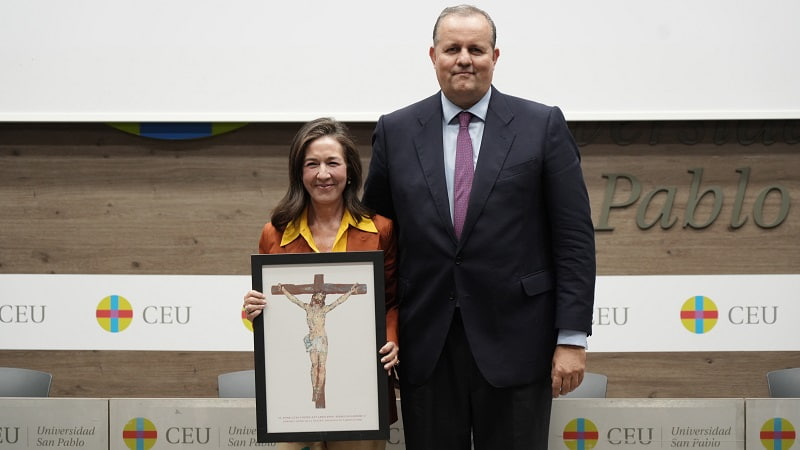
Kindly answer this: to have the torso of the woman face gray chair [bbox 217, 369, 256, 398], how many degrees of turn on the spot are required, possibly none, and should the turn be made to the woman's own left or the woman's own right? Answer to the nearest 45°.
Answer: approximately 180°

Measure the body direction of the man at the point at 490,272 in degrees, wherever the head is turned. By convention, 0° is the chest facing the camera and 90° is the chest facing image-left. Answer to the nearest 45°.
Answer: approximately 0°

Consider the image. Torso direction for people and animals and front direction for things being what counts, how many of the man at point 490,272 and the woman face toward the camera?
2

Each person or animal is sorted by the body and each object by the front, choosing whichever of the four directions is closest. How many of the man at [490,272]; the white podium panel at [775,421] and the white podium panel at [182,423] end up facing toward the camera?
3

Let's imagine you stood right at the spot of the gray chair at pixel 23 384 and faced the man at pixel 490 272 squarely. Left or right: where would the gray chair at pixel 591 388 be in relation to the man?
left

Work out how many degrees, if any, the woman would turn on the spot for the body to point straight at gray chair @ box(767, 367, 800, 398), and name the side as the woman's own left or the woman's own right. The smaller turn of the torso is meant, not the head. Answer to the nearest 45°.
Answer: approximately 135° to the woman's own left
